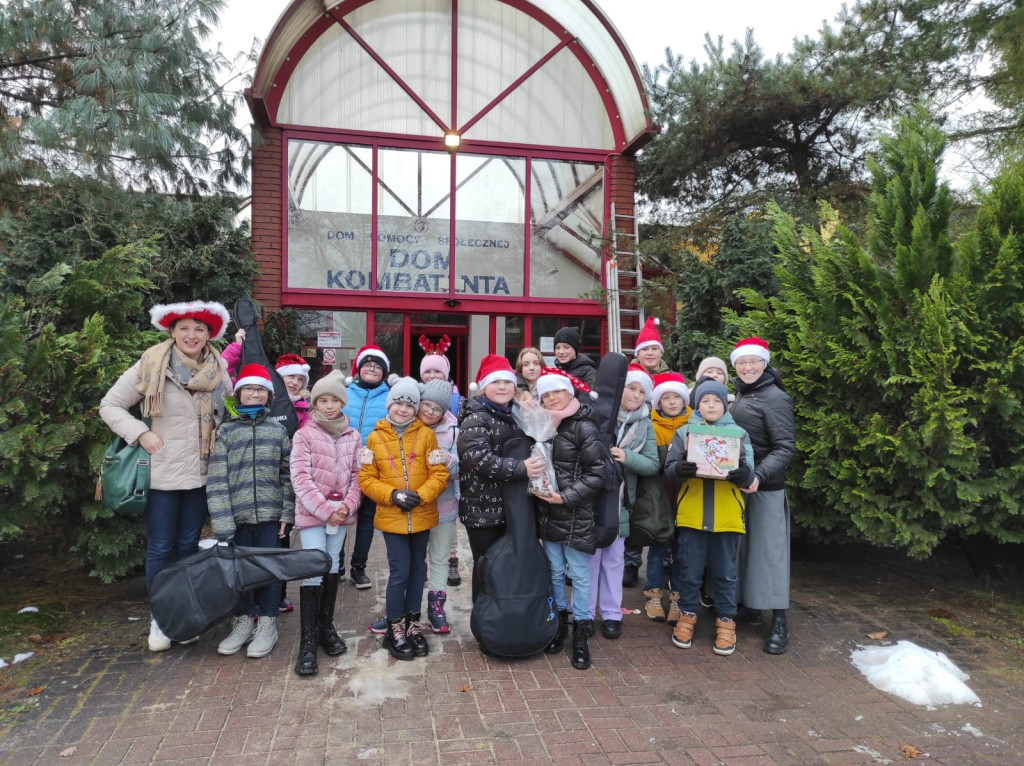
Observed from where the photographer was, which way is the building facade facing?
facing the viewer

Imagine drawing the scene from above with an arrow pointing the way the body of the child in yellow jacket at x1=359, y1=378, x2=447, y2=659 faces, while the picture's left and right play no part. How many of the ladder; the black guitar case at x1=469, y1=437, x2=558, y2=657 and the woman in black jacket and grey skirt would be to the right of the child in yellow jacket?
0

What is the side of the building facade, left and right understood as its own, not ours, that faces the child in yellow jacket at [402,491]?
front

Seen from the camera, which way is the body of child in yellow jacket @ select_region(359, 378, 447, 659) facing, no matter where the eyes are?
toward the camera

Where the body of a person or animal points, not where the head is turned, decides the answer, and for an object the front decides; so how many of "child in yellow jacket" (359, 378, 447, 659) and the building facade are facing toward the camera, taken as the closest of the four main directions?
2

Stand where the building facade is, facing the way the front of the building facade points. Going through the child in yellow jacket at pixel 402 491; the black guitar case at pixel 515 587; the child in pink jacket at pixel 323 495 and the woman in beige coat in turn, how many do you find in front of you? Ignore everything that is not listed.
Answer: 4

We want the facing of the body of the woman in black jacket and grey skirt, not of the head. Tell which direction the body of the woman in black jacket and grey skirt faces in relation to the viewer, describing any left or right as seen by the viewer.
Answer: facing the viewer and to the left of the viewer

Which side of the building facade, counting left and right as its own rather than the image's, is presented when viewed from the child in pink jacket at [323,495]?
front

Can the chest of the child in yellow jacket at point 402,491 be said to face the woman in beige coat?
no

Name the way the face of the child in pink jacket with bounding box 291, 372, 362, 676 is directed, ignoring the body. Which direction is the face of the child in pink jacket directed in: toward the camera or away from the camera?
toward the camera

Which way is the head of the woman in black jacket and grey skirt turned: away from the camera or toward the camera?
toward the camera

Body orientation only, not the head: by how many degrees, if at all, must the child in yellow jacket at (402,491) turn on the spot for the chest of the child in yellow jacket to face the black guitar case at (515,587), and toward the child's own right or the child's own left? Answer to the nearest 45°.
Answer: approximately 90° to the child's own left

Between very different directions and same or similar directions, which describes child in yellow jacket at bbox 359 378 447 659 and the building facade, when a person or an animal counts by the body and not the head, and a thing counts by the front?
same or similar directions

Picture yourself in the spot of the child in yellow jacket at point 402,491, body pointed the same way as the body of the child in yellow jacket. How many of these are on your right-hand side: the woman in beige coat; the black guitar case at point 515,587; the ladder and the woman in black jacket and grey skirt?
1

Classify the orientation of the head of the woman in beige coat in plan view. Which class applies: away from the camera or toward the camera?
toward the camera

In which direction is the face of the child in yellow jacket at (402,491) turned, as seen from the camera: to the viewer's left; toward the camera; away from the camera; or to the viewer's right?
toward the camera

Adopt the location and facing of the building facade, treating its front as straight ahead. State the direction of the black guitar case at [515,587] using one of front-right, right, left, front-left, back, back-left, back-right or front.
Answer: front

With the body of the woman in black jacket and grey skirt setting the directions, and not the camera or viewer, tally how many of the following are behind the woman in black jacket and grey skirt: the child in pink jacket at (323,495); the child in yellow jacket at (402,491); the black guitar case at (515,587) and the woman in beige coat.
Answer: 0
